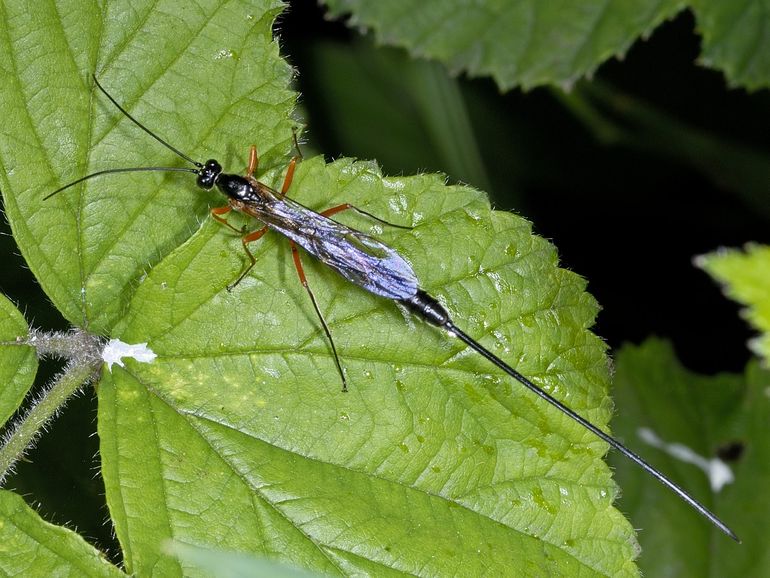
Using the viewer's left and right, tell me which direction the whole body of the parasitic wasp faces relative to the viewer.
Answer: facing away from the viewer and to the left of the viewer

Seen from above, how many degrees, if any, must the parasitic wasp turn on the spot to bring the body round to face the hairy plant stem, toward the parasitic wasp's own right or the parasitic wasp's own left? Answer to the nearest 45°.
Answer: approximately 90° to the parasitic wasp's own left

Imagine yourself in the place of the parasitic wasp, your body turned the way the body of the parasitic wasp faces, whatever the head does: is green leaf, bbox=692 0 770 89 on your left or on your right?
on your right

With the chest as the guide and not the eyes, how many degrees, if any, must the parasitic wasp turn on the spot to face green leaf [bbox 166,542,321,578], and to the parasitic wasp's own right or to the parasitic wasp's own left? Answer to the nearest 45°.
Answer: approximately 135° to the parasitic wasp's own left

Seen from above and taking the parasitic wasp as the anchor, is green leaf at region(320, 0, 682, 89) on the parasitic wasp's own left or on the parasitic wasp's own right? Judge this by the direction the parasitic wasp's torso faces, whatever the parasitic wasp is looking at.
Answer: on the parasitic wasp's own right

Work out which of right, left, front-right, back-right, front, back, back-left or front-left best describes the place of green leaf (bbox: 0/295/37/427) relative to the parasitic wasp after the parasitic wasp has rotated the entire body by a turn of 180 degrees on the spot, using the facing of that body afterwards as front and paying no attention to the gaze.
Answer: right

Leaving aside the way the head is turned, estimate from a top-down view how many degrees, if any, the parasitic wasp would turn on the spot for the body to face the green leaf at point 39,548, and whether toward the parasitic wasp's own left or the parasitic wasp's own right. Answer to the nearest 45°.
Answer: approximately 135° to the parasitic wasp's own left
